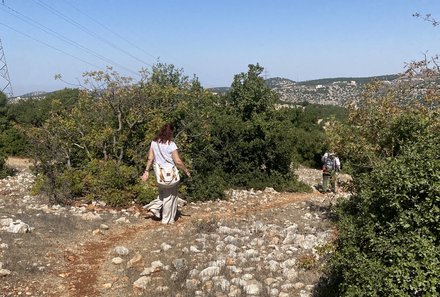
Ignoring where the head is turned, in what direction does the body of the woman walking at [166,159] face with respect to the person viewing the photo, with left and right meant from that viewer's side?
facing away from the viewer and to the right of the viewer

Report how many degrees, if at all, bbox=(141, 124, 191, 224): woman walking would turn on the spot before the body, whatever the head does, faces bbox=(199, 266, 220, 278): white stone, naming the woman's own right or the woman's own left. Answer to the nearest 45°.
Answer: approximately 135° to the woman's own right

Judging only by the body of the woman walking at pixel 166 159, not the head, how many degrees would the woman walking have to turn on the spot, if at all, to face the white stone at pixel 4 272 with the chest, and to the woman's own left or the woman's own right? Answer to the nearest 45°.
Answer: approximately 180°

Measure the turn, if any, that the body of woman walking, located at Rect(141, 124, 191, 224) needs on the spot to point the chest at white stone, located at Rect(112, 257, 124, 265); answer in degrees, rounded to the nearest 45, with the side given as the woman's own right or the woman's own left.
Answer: approximately 180°

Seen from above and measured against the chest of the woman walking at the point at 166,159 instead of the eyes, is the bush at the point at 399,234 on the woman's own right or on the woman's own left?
on the woman's own right

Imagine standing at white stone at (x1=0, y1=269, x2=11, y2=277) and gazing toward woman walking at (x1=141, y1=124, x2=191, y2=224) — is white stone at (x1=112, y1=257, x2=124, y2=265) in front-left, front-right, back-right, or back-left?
front-right

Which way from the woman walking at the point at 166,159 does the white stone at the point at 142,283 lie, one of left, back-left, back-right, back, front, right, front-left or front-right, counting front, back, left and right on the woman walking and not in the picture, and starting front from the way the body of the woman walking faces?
back-right

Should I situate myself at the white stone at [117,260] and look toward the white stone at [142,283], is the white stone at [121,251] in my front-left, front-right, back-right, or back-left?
back-left

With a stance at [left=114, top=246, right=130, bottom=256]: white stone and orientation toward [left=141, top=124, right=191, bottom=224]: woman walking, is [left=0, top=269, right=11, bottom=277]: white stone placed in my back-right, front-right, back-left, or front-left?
back-left
